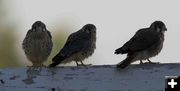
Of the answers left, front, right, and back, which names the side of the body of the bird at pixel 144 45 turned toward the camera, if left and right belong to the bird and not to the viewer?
right

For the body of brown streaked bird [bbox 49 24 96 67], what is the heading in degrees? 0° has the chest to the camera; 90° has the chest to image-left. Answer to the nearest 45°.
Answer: approximately 270°

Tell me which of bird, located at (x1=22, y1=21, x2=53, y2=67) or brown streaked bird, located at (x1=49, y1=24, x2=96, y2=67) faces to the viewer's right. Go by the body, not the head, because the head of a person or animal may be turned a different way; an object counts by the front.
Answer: the brown streaked bird

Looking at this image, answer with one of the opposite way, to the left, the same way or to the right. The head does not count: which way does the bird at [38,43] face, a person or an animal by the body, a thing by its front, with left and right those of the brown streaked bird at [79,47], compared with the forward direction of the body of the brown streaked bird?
to the right

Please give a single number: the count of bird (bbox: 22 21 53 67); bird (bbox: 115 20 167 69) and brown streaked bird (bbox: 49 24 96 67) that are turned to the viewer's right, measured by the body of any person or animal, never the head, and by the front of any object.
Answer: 2

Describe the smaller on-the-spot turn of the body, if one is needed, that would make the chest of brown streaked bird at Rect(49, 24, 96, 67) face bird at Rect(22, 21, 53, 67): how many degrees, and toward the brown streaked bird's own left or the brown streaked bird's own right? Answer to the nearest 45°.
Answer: approximately 135° to the brown streaked bird's own left

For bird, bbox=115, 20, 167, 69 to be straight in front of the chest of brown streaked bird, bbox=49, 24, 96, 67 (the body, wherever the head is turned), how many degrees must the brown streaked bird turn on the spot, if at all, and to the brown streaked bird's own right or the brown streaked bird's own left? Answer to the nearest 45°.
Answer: approximately 45° to the brown streaked bird's own right

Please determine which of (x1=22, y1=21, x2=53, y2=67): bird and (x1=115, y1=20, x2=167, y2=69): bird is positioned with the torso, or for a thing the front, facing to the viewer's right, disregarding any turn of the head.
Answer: (x1=115, y1=20, x2=167, y2=69): bird
